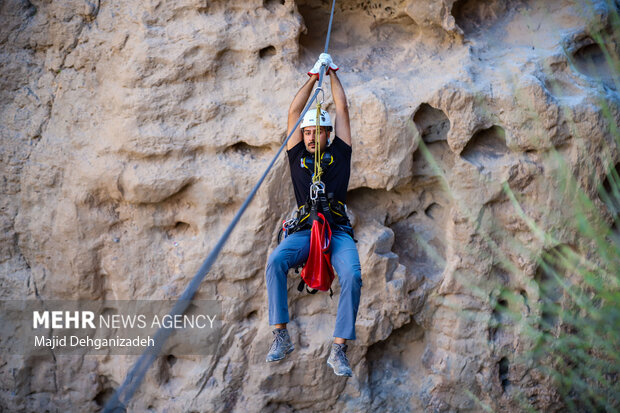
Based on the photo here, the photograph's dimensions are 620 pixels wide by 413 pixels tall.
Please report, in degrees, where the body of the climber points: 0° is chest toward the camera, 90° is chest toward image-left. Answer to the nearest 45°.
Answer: approximately 0°
